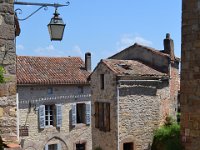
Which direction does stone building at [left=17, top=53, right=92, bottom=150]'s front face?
toward the camera

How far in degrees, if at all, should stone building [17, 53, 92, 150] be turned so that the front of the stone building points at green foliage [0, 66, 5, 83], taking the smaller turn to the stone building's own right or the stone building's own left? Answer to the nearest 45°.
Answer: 0° — it already faces it

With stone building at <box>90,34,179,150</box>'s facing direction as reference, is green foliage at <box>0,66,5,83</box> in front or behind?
in front

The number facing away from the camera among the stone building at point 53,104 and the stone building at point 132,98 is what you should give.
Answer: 0

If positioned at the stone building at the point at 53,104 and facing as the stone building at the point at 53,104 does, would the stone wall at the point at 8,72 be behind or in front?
in front

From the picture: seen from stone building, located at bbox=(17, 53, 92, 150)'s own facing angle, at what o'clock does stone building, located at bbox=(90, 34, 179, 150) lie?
stone building, located at bbox=(90, 34, 179, 150) is roughly at 10 o'clock from stone building, located at bbox=(17, 53, 92, 150).

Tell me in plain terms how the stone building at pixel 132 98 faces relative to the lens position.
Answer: facing the viewer and to the left of the viewer
